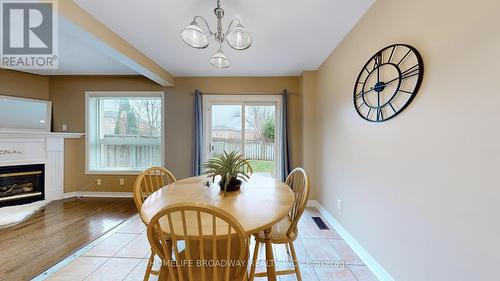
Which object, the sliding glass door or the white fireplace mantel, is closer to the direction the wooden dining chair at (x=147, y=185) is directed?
the sliding glass door

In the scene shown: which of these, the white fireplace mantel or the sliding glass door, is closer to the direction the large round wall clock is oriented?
the white fireplace mantel

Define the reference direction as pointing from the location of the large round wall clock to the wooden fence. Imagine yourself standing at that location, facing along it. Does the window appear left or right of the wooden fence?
left

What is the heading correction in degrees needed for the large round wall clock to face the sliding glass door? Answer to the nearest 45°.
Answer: approximately 90° to its right

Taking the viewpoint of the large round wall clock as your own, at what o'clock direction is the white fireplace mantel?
The white fireplace mantel is roughly at 1 o'clock from the large round wall clock.

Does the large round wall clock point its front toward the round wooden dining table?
yes

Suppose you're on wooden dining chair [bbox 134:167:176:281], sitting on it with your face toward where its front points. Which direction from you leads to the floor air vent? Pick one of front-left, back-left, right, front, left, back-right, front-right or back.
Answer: front-left

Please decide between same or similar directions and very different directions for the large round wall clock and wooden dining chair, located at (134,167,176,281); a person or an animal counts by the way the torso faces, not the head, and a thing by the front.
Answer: very different directions

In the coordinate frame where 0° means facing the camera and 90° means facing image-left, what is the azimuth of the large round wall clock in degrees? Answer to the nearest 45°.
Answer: approximately 45°

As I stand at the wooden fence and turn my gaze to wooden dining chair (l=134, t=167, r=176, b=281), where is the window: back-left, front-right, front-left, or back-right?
front-right

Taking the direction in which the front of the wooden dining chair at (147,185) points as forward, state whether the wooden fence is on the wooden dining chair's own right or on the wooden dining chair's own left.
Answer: on the wooden dining chair's own left

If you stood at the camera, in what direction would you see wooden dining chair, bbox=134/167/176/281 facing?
facing the viewer and to the right of the viewer

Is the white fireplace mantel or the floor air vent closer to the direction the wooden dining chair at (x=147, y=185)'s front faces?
the floor air vent
